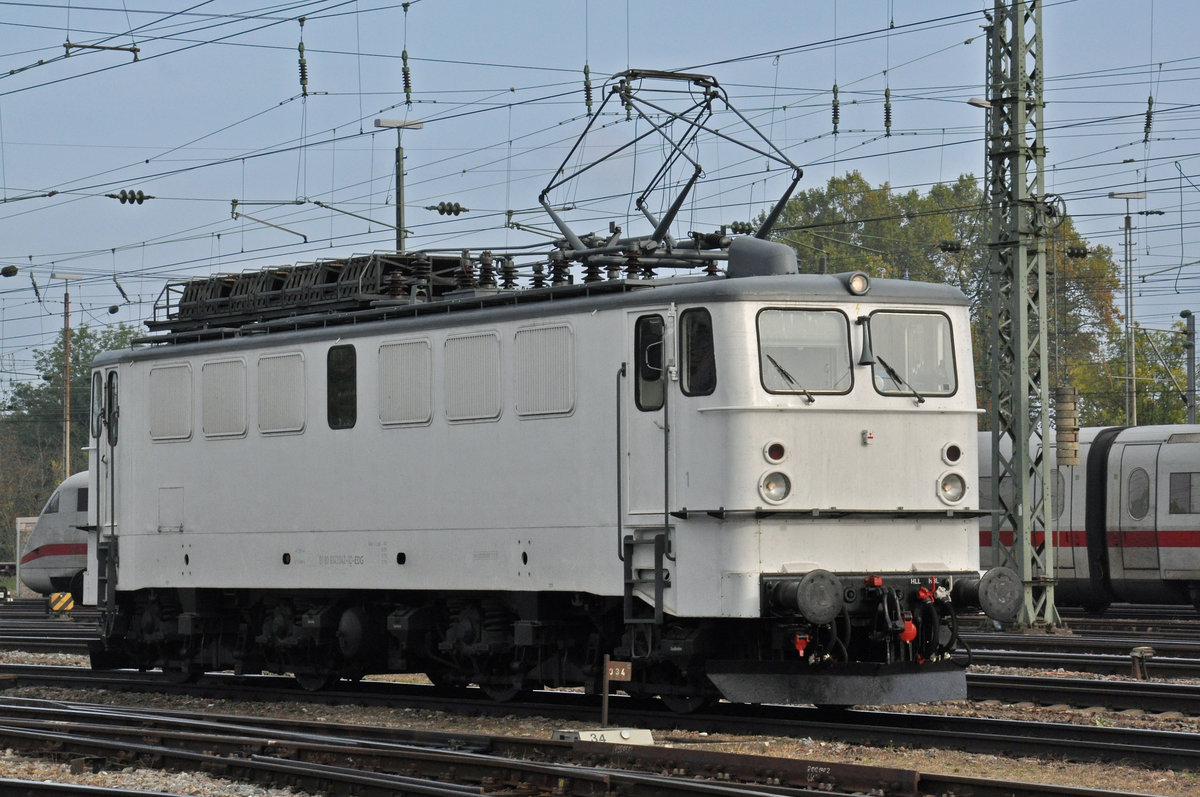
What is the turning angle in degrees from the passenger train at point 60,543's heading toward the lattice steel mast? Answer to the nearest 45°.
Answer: approximately 135° to its left

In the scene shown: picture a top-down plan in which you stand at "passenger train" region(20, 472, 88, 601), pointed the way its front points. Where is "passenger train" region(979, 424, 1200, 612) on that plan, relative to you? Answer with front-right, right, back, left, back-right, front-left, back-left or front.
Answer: back-left

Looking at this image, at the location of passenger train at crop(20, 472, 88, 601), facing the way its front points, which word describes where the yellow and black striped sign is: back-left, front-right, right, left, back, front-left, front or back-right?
left

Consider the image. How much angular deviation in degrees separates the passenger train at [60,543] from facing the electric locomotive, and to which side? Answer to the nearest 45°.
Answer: approximately 90° to its left

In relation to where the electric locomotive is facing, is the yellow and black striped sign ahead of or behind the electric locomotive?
behind

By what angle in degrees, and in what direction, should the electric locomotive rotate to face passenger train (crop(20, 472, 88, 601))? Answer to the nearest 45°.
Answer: approximately 180°

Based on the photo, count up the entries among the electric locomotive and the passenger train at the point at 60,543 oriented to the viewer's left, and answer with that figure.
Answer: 1

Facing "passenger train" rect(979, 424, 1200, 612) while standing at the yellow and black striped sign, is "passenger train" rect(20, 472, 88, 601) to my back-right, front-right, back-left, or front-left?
back-left

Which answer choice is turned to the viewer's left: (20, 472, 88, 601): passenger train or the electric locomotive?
the passenger train

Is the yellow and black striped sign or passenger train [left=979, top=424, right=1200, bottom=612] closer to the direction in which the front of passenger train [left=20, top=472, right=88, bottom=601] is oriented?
the yellow and black striped sign

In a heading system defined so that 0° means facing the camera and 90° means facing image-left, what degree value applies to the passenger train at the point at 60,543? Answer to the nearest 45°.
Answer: approximately 90°

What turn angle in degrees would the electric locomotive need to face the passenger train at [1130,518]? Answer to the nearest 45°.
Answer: approximately 90° to its left
